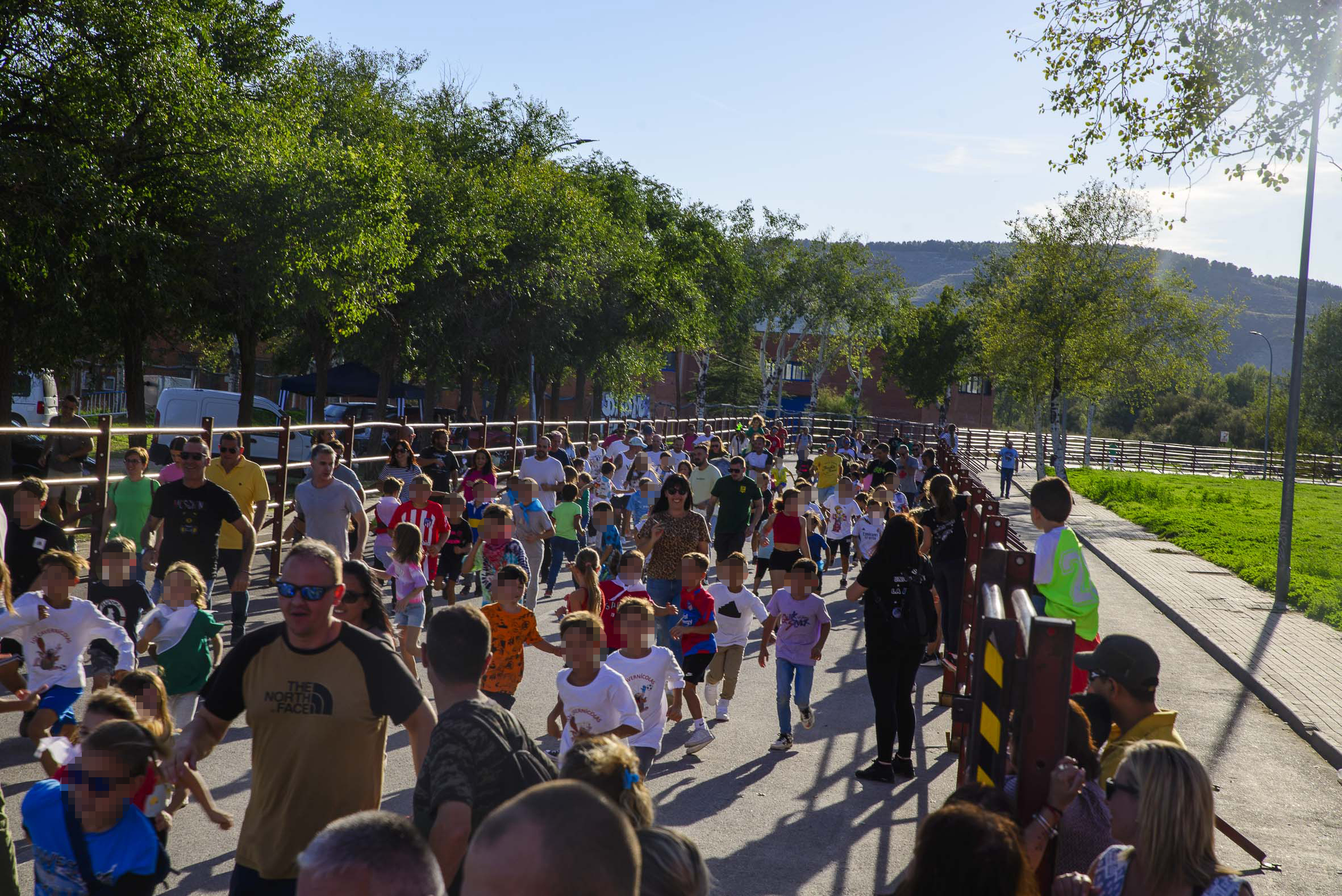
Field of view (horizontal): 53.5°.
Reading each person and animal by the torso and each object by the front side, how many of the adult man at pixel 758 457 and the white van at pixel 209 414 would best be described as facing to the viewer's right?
1

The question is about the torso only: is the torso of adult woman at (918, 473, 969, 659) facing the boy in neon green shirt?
no

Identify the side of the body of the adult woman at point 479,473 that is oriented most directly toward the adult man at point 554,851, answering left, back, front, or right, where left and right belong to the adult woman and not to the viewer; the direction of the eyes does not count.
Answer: front

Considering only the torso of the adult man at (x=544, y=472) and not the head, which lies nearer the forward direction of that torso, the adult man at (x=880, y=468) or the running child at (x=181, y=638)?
the running child

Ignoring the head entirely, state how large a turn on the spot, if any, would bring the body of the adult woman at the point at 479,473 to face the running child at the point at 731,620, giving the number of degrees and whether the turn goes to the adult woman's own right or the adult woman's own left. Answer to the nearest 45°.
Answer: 0° — they already face them

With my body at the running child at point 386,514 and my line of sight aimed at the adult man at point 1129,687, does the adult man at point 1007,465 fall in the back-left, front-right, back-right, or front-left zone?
back-left

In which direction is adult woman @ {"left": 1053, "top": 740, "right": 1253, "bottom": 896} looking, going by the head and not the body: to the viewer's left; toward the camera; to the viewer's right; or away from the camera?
to the viewer's left

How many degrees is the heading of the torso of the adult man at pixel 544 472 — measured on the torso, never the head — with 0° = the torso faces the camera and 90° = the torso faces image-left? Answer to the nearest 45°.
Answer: approximately 0°

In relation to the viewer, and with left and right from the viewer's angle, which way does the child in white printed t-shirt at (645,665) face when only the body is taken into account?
facing the viewer

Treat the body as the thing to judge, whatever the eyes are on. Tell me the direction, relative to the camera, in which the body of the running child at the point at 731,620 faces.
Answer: toward the camera

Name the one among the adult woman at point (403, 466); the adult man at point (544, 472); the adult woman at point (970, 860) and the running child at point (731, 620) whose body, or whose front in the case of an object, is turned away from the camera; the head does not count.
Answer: the adult woman at point (970, 860)

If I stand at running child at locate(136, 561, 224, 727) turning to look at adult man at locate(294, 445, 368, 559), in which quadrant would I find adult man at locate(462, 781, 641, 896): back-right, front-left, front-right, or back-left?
back-right

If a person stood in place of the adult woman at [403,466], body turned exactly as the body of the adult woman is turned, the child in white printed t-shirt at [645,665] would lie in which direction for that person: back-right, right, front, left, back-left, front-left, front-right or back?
front

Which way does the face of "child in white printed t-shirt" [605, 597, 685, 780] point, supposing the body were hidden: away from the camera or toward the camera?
toward the camera

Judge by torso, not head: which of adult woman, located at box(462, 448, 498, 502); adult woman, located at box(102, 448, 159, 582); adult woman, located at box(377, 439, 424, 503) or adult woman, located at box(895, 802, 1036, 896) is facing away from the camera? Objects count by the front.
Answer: adult woman, located at box(895, 802, 1036, 896)

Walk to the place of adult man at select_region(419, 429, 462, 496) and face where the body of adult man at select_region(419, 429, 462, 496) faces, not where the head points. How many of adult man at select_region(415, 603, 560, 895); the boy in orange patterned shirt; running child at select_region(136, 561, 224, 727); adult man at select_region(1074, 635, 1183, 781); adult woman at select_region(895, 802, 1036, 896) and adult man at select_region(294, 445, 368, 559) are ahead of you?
6

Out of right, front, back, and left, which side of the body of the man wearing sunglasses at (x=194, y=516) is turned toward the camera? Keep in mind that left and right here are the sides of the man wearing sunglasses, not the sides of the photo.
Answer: front

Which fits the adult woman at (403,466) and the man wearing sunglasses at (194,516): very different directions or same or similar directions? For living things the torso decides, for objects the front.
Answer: same or similar directions
